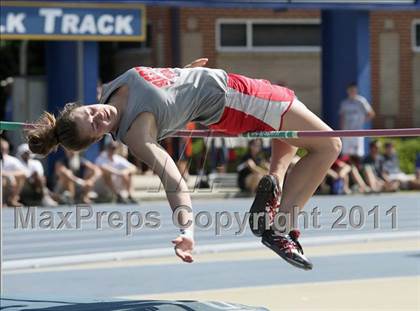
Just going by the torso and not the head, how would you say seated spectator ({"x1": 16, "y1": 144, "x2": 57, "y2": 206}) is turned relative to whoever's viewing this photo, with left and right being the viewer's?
facing the viewer and to the right of the viewer

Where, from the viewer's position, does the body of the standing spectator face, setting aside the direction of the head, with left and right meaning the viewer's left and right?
facing the viewer

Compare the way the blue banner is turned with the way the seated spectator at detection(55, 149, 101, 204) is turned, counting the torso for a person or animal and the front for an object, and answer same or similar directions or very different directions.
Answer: same or similar directions

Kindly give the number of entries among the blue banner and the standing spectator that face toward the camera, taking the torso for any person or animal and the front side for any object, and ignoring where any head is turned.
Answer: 2

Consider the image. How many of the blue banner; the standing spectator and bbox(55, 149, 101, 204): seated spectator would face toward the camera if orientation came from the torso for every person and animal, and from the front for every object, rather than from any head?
3

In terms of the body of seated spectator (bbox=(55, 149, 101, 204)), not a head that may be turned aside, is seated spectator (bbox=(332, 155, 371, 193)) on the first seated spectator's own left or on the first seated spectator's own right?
on the first seated spectator's own left

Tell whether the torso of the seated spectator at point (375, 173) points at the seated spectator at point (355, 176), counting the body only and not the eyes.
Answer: no

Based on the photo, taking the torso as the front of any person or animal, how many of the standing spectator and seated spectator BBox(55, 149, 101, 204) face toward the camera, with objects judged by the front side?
2

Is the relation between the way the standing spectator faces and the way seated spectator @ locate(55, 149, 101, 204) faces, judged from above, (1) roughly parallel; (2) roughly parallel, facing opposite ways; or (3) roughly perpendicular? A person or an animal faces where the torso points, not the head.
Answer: roughly parallel

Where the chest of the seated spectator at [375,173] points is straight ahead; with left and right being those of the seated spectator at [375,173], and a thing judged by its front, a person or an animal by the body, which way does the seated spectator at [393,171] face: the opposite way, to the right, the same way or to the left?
the same way

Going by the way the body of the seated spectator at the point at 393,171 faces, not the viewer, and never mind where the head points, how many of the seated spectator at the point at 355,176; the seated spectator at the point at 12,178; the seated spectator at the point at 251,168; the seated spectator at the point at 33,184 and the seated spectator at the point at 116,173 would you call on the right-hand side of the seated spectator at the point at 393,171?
5

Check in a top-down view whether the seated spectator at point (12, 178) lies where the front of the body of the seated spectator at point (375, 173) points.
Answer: no

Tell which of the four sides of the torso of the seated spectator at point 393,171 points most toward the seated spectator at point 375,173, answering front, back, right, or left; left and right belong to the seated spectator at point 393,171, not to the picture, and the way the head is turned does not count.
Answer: right

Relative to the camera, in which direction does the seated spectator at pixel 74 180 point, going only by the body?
toward the camera

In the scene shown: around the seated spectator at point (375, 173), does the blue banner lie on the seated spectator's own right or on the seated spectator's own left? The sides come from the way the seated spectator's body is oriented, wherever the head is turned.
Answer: on the seated spectator's own right

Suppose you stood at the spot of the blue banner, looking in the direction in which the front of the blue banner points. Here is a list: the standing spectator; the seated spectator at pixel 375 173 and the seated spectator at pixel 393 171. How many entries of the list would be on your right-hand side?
0

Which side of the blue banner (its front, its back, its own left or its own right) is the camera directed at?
front
